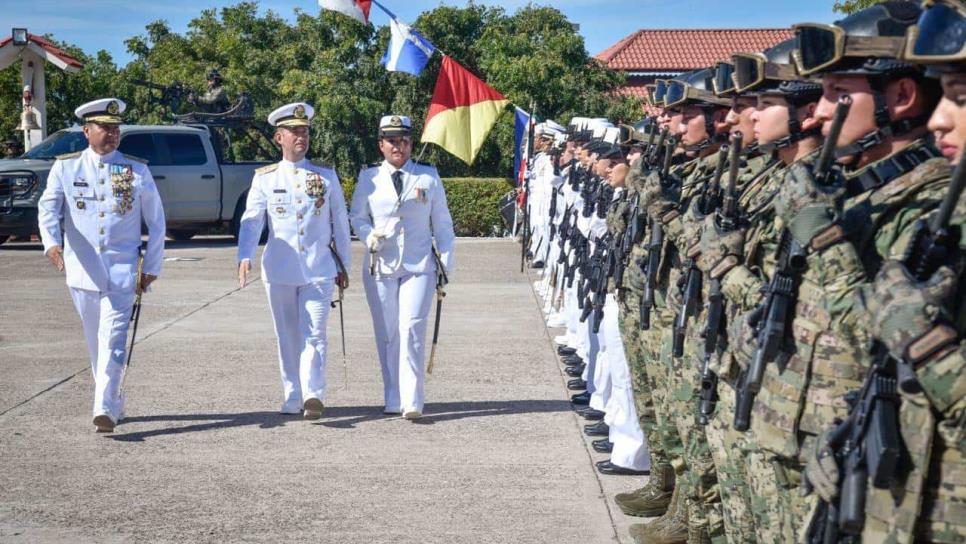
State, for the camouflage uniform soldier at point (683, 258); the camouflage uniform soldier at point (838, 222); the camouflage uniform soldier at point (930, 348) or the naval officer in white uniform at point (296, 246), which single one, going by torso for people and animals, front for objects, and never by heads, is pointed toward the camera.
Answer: the naval officer in white uniform

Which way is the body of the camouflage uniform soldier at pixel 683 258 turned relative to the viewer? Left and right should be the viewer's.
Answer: facing to the left of the viewer

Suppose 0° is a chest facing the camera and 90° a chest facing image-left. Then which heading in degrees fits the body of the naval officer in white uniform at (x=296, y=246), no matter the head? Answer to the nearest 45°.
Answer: approximately 0°

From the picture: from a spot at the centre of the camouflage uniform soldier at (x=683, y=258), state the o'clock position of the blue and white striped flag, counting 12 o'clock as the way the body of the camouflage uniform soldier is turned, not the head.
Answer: The blue and white striped flag is roughly at 2 o'clock from the camouflage uniform soldier.

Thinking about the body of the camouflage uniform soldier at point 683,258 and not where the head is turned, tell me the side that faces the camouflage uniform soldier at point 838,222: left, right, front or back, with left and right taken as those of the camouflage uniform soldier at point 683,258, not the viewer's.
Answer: left

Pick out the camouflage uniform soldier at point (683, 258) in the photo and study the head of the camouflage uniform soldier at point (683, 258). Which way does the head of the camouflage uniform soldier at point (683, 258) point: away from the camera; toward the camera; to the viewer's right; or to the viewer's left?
to the viewer's left

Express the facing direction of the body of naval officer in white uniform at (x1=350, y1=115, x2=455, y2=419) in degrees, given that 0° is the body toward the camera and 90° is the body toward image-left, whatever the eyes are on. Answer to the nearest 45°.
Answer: approximately 0°

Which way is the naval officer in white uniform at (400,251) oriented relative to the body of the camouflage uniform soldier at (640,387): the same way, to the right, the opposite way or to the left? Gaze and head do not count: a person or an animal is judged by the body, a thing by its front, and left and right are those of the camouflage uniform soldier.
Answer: to the left

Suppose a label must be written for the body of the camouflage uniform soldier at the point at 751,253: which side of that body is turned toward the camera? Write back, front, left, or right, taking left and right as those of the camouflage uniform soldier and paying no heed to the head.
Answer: left

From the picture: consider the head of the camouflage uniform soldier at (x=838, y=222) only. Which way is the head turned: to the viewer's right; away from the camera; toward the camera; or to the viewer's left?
to the viewer's left

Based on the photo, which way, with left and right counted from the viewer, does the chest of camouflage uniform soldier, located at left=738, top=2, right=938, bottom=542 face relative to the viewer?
facing to the left of the viewer

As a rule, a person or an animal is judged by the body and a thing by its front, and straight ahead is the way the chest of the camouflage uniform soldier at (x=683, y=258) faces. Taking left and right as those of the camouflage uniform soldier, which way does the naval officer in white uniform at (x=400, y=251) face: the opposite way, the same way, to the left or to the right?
to the left

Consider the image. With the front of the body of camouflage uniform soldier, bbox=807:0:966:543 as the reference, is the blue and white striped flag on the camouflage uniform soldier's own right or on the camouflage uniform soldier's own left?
on the camouflage uniform soldier's own right
